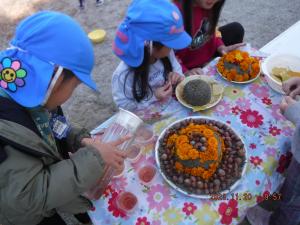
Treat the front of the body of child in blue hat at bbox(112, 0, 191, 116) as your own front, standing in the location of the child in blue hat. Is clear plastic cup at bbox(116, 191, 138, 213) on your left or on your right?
on your right

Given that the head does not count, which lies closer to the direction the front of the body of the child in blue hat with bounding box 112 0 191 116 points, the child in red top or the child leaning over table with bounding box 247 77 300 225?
the child leaning over table

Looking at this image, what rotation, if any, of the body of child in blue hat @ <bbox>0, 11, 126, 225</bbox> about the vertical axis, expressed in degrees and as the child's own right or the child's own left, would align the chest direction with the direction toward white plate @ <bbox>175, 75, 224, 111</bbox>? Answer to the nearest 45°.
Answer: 0° — they already face it

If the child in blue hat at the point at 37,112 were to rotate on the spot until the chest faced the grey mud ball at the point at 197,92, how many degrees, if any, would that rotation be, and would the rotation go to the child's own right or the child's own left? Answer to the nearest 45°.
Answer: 0° — they already face it

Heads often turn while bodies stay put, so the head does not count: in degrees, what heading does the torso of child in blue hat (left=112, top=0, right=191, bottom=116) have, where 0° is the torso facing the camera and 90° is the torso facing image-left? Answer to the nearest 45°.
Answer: approximately 315°

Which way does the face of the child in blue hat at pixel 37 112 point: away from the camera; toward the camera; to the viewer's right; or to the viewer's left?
to the viewer's right

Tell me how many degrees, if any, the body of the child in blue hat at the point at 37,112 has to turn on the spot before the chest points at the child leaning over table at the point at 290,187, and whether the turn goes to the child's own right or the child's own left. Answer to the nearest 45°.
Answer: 0° — they already face them

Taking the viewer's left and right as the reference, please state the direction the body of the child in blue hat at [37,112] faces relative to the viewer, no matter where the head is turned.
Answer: facing to the right of the viewer
